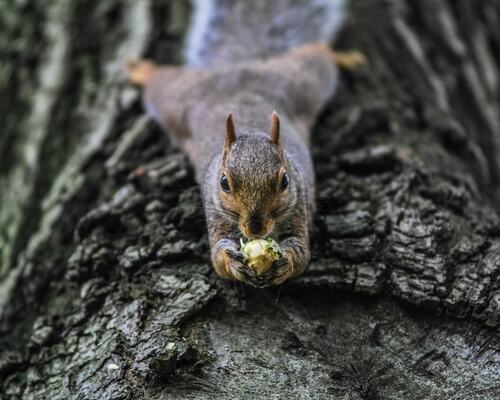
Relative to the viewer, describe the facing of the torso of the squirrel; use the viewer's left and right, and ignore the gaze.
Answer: facing the viewer
